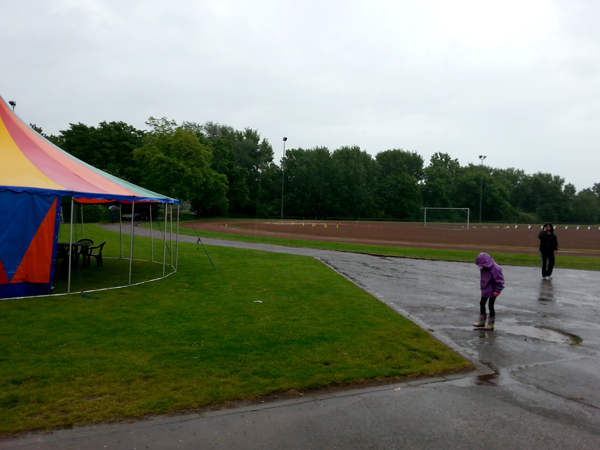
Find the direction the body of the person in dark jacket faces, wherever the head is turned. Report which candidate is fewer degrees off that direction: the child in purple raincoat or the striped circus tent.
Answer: the child in purple raincoat

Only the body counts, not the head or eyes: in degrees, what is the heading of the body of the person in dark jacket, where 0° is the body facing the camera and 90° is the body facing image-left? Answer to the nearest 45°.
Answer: approximately 0°

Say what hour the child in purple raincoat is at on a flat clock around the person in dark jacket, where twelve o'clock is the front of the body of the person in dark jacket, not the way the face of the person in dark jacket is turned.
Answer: The child in purple raincoat is roughly at 12 o'clock from the person in dark jacket.

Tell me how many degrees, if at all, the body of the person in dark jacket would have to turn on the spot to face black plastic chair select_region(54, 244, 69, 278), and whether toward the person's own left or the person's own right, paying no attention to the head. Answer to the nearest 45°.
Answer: approximately 45° to the person's own right

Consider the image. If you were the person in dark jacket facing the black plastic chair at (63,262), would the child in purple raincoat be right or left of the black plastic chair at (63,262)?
left

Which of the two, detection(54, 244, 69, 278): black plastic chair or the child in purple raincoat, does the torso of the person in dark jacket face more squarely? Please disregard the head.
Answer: the child in purple raincoat

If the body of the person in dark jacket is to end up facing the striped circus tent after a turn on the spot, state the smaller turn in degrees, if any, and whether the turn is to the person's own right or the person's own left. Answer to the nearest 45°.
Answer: approximately 45° to the person's own right
